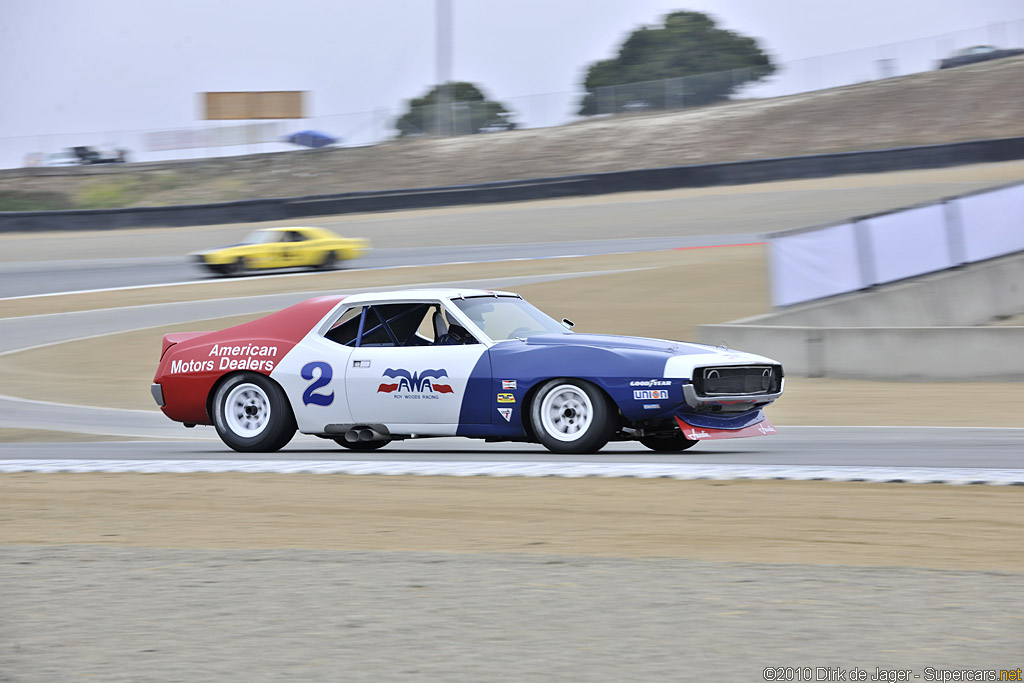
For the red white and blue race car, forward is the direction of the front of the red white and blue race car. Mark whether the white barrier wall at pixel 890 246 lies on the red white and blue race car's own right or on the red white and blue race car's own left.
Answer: on the red white and blue race car's own left

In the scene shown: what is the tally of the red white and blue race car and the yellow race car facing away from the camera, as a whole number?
0

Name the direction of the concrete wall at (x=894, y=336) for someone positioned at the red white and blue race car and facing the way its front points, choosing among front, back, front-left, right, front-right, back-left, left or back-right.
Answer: left

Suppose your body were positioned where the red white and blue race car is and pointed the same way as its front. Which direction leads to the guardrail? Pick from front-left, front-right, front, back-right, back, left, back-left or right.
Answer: back-left

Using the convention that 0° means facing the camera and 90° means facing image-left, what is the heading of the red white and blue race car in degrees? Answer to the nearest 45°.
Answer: approximately 315°

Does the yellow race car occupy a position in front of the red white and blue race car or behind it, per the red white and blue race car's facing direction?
behind
